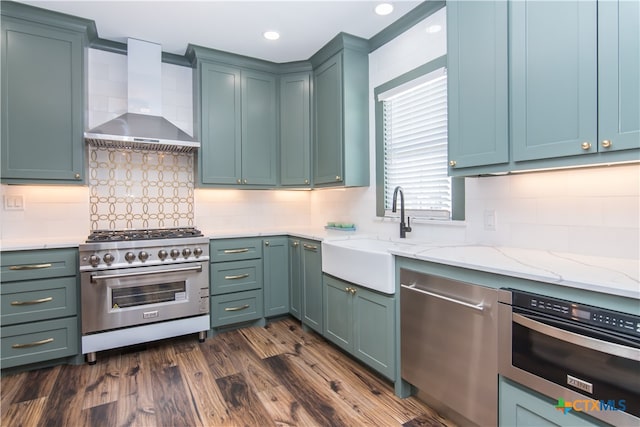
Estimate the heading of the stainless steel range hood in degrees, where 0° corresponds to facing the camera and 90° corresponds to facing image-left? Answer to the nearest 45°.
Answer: approximately 0°

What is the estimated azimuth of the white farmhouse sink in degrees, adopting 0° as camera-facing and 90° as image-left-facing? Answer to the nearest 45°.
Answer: approximately 45°

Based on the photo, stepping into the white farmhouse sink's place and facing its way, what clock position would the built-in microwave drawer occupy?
The built-in microwave drawer is roughly at 9 o'clock from the white farmhouse sink.

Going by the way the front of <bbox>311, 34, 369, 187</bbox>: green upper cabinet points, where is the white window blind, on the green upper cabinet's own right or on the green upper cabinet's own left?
on the green upper cabinet's own left

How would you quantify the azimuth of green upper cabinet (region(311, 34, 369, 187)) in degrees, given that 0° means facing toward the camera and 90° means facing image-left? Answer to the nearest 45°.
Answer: approximately 45°

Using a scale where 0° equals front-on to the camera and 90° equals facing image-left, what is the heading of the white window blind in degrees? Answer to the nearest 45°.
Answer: approximately 45°

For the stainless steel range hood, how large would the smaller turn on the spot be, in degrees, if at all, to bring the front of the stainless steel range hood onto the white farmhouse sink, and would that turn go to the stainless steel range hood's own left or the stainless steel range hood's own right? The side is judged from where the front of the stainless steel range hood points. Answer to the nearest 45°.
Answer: approximately 45° to the stainless steel range hood's own left
